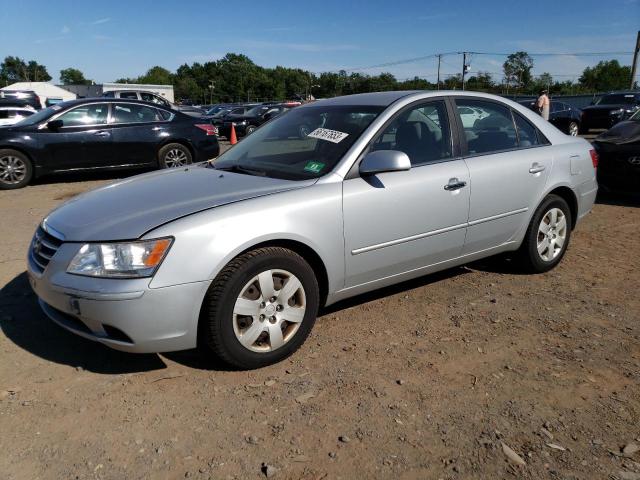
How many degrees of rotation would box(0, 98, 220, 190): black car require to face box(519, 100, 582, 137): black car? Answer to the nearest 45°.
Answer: approximately 180°

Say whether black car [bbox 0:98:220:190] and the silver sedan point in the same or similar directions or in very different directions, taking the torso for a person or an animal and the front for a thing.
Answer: same or similar directions

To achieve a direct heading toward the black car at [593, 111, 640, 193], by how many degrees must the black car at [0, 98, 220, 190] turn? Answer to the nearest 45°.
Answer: approximately 135° to its left

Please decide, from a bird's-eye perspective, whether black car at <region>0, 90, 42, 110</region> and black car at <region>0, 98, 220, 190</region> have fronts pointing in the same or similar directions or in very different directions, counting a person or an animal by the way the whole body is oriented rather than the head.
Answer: same or similar directions

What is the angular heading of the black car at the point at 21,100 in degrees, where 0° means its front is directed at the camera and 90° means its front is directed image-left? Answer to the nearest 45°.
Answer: approximately 90°

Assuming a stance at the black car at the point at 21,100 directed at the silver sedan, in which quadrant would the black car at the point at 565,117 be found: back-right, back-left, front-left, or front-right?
front-left

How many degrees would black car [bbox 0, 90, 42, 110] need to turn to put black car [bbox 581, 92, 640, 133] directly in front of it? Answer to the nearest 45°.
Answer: approximately 135° to its left

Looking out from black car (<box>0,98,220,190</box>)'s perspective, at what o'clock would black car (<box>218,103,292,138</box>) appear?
black car (<box>218,103,292,138</box>) is roughly at 4 o'clock from black car (<box>0,98,220,190</box>).

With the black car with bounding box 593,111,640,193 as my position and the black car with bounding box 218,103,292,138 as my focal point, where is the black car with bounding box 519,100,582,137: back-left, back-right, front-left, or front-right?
front-right

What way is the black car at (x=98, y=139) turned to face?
to the viewer's left

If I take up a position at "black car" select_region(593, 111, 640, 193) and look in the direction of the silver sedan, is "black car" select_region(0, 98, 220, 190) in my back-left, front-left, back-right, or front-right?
front-right

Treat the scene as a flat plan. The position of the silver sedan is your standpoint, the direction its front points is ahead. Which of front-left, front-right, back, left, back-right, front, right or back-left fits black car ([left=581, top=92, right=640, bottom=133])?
back

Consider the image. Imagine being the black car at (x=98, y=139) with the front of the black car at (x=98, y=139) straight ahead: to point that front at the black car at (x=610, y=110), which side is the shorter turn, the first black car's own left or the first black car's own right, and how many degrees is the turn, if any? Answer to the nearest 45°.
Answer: approximately 180°
